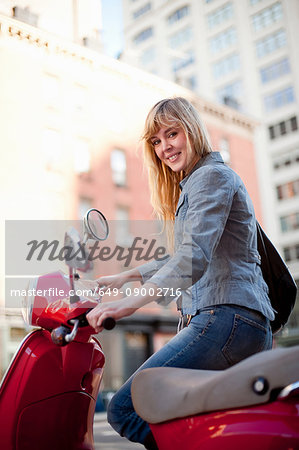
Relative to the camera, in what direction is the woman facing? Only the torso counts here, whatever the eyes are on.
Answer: to the viewer's left
